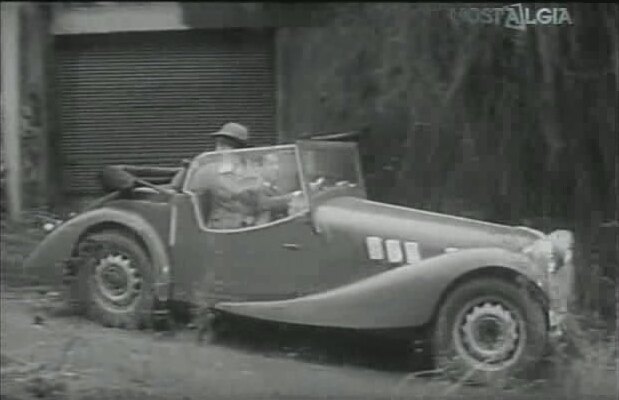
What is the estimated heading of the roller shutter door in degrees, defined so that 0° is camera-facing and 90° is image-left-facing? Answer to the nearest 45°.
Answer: approximately 0°
